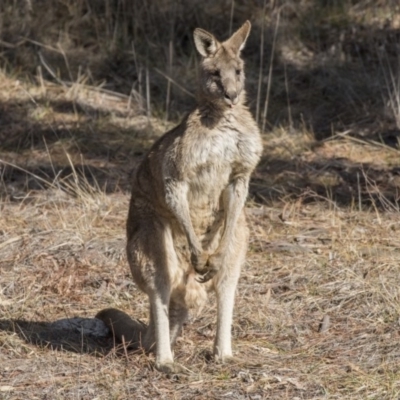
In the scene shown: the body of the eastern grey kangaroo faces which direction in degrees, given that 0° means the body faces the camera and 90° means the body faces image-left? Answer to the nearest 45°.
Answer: approximately 315°
